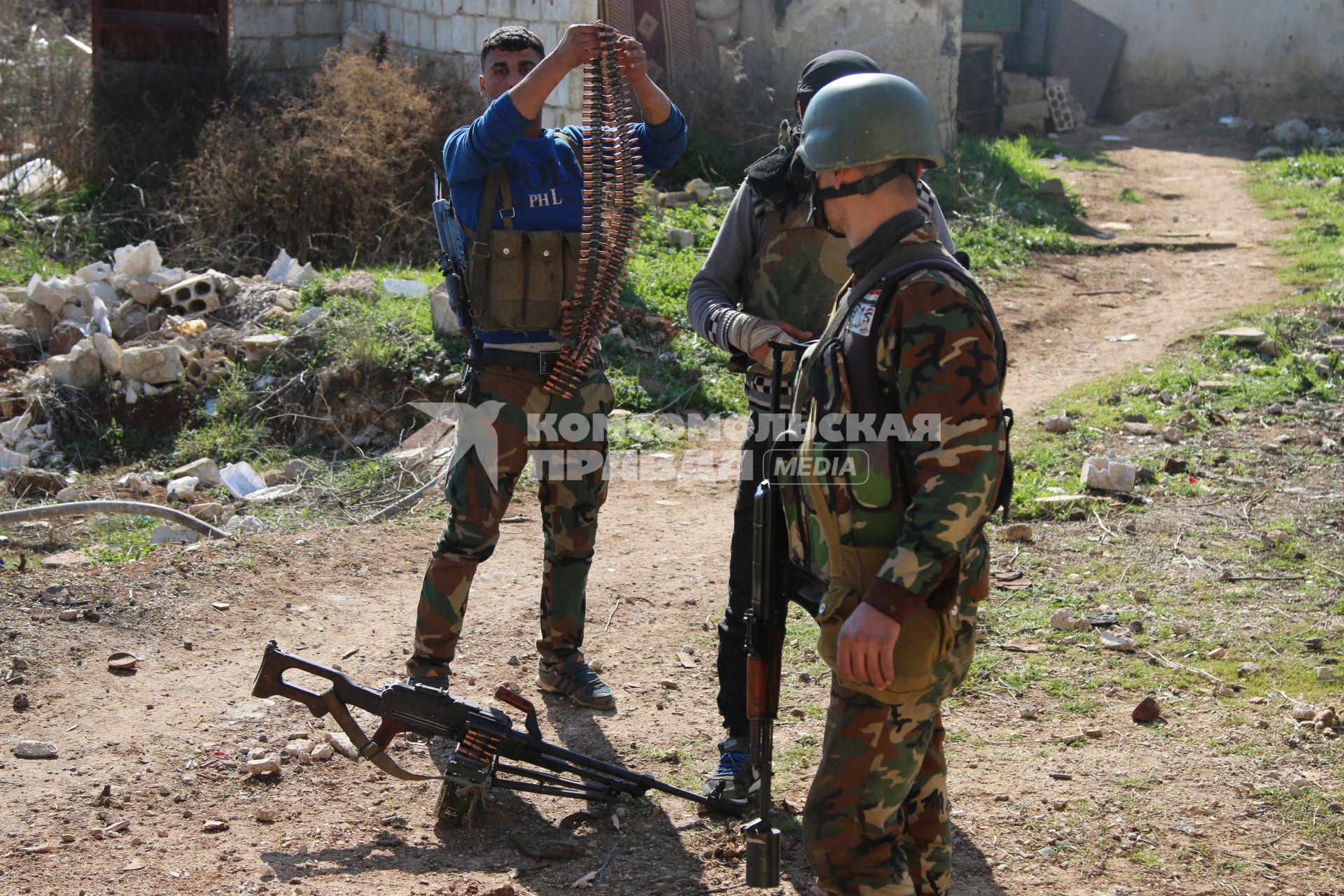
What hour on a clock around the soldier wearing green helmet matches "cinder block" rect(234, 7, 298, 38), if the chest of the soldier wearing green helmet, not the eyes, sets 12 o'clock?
The cinder block is roughly at 2 o'clock from the soldier wearing green helmet.

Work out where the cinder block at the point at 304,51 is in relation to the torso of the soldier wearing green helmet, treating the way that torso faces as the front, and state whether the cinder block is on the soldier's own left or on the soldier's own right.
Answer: on the soldier's own right

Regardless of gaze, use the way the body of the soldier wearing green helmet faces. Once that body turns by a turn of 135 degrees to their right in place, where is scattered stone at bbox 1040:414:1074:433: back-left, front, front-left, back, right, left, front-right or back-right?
front-left

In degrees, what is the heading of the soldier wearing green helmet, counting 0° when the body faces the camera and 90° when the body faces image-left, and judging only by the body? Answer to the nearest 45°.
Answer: approximately 90°

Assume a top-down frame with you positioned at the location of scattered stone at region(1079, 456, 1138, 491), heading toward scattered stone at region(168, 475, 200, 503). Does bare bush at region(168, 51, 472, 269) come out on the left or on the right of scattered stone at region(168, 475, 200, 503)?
right

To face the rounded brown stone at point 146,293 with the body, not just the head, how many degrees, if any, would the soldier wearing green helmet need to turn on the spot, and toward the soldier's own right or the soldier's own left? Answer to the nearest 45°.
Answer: approximately 45° to the soldier's own right

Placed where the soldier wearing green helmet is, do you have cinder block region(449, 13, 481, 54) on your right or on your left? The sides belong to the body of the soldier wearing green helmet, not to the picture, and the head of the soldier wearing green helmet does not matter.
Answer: on your right

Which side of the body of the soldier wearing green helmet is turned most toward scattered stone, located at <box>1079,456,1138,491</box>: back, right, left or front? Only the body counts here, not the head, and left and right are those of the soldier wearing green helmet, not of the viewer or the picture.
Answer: right
